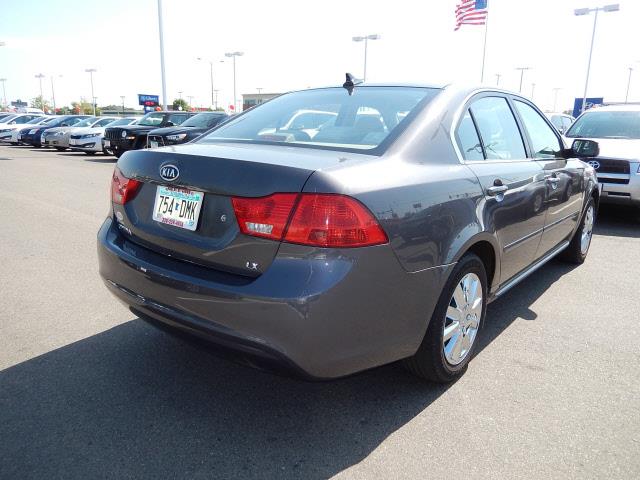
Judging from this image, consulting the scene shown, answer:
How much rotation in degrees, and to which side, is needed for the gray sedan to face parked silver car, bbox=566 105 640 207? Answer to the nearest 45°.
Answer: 0° — it already faces it

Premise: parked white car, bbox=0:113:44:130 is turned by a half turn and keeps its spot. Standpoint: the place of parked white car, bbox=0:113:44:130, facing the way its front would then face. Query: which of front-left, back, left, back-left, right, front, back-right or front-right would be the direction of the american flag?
right

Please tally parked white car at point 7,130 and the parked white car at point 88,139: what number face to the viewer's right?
0

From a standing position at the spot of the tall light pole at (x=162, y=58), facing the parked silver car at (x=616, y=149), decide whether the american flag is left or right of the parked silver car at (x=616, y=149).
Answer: left

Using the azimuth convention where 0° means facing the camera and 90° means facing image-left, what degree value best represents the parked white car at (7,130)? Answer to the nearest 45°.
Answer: approximately 45°

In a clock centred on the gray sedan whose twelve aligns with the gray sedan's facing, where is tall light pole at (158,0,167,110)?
The tall light pole is roughly at 10 o'clock from the gray sedan.

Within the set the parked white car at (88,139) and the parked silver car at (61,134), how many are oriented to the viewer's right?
0

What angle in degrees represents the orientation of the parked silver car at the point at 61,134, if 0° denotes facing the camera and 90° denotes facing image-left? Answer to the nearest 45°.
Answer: approximately 45°
